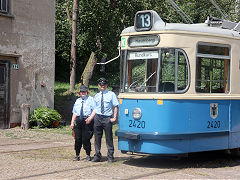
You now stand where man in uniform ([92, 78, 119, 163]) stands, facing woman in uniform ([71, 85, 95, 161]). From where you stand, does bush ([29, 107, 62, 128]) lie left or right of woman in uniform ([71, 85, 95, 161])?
right

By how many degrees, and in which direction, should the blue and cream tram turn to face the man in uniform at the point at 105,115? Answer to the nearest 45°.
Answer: approximately 45° to its right

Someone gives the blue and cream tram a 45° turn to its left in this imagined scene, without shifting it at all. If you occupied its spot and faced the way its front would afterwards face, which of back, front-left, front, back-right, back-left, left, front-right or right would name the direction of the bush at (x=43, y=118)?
back-right

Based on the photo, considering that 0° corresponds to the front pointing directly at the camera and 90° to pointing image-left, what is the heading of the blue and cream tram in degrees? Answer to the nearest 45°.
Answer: approximately 45°

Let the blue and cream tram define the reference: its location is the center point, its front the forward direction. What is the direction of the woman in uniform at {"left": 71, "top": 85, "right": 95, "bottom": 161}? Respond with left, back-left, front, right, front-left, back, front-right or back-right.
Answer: front-right
